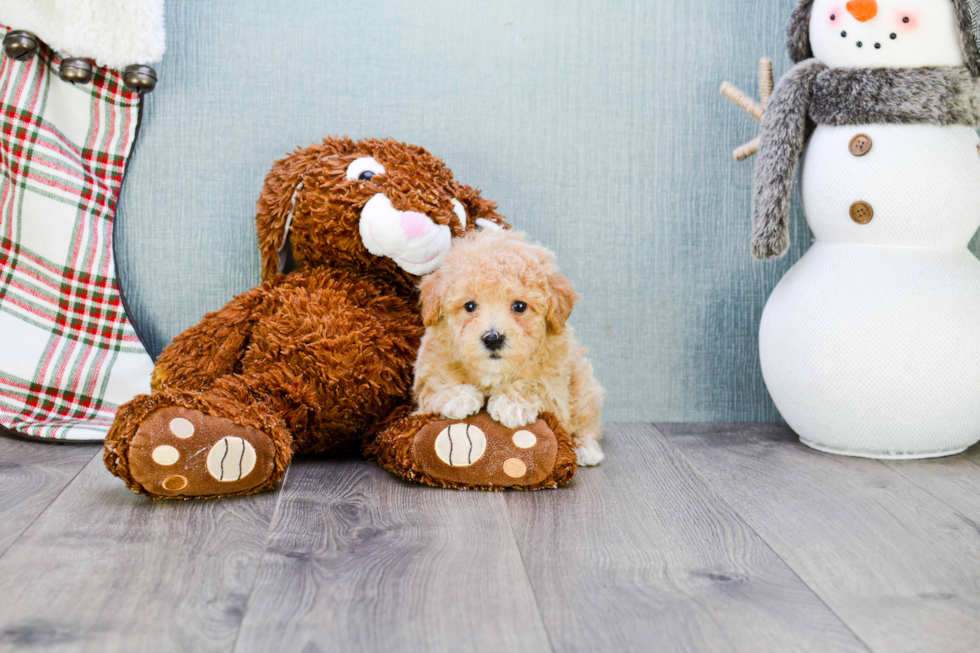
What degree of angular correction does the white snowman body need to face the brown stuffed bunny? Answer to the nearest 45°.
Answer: approximately 45° to its right

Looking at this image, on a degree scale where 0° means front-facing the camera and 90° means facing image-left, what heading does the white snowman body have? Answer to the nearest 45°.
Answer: approximately 0°

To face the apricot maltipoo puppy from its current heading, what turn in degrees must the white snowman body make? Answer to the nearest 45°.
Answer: approximately 45° to its right

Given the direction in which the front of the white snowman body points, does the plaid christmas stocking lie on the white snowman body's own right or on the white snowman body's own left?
on the white snowman body's own right

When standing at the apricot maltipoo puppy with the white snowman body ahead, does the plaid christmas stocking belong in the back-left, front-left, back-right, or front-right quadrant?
back-left
